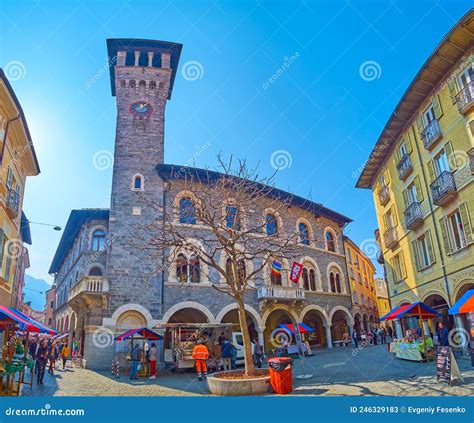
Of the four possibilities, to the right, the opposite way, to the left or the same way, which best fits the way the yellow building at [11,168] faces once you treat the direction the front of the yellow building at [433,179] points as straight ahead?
the opposite way

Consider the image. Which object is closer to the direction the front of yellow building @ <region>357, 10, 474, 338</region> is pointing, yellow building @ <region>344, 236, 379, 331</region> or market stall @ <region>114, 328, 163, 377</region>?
the market stall

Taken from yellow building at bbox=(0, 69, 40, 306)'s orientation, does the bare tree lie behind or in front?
in front

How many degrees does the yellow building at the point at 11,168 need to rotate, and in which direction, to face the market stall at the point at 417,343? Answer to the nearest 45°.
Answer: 0° — it already faces it

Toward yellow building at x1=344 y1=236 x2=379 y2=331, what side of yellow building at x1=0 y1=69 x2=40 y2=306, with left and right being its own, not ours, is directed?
front

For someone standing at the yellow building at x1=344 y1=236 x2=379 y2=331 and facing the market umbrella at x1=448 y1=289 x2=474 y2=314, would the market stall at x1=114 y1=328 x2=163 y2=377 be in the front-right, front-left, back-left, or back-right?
front-right

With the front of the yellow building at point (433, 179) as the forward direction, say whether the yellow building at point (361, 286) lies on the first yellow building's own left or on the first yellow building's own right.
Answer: on the first yellow building's own right

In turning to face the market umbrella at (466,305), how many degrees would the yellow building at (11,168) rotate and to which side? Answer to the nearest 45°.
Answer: approximately 45° to its right

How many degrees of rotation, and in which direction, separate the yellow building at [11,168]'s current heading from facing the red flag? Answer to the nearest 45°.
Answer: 0° — it already faces it

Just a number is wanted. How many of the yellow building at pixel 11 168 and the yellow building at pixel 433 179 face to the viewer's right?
1

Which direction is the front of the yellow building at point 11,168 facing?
to the viewer's right

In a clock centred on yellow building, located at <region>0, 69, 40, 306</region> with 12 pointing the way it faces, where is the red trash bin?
The red trash bin is roughly at 1 o'clock from the yellow building.
